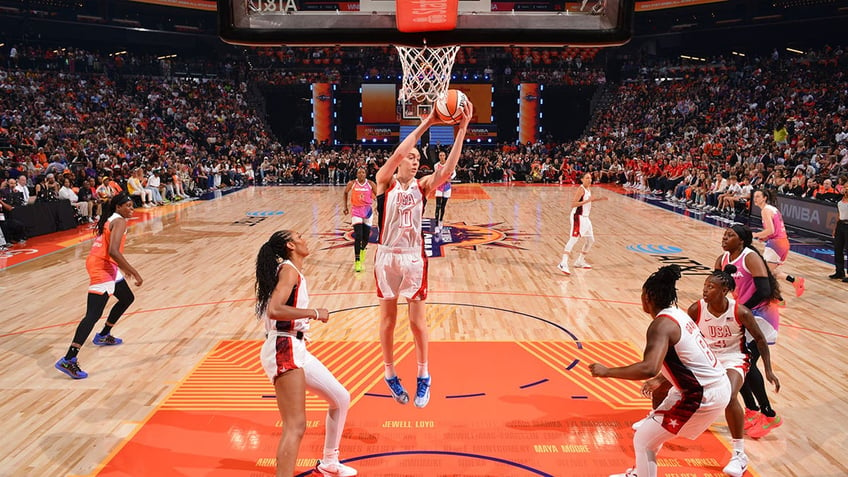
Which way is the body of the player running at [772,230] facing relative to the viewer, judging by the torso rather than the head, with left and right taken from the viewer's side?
facing to the left of the viewer

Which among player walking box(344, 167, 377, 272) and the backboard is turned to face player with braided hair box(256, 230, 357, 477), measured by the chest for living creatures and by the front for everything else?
the player walking

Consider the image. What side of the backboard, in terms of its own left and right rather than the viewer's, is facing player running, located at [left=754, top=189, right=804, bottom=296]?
right

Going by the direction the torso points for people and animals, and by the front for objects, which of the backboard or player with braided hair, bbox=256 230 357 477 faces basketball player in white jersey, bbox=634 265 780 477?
the player with braided hair

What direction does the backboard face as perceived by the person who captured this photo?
facing away from the viewer

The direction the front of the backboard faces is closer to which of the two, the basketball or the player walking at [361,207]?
the player walking

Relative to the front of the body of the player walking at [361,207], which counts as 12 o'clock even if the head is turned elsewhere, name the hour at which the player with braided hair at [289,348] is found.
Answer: The player with braided hair is roughly at 12 o'clock from the player walking.

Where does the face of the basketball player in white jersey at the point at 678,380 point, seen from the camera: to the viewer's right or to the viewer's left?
to the viewer's left

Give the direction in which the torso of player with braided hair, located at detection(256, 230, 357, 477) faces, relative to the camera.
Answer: to the viewer's right
